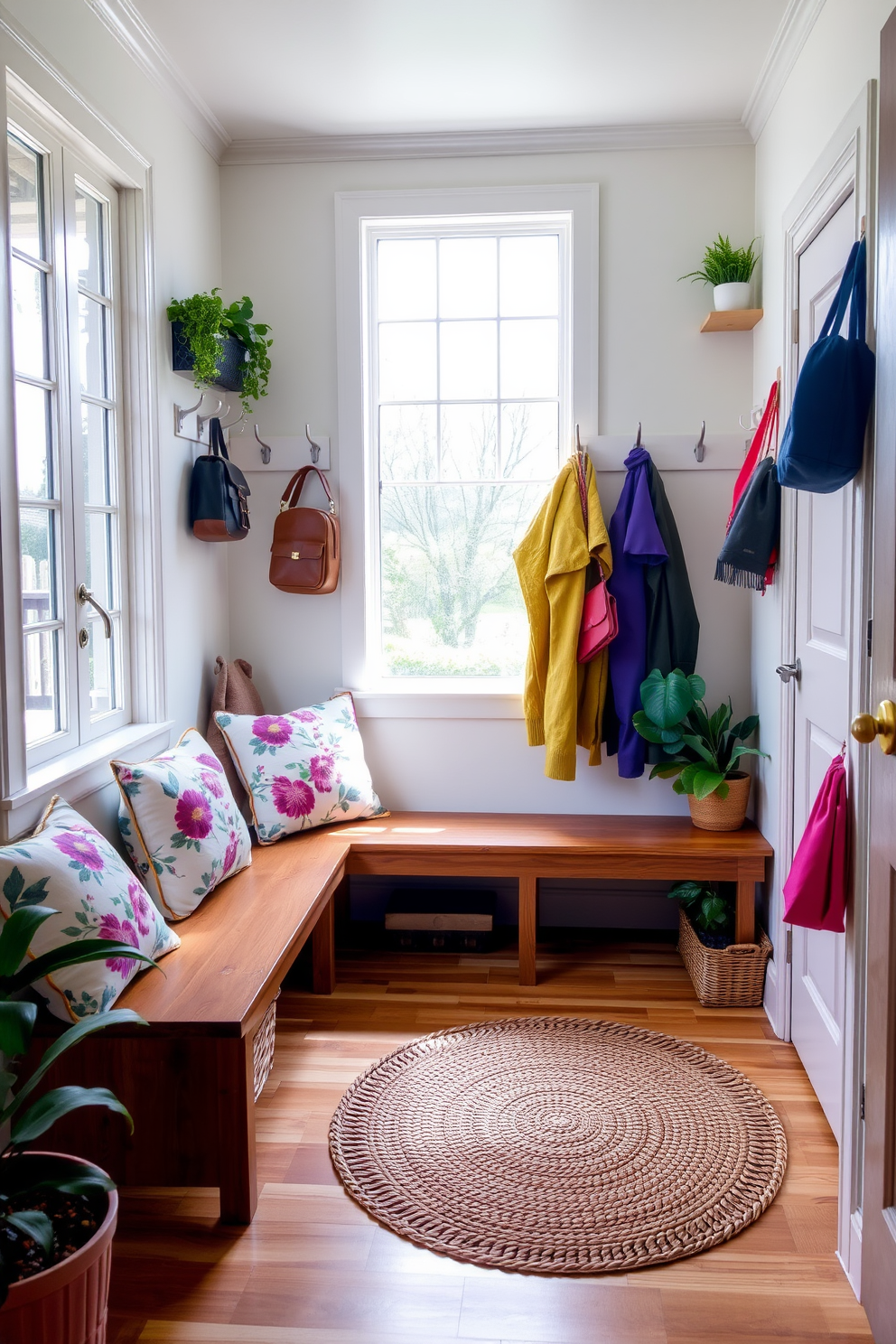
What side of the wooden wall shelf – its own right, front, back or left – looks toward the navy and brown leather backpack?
right

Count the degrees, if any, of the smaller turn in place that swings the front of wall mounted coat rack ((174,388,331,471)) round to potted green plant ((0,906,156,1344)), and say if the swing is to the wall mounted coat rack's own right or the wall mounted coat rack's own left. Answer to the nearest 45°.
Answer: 0° — it already faces it

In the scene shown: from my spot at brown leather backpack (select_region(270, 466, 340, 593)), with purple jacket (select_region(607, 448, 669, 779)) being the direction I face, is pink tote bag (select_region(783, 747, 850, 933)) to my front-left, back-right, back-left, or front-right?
front-right

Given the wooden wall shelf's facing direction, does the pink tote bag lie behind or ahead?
ahead

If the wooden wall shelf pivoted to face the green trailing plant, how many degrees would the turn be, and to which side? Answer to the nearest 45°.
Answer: approximately 45° to its right

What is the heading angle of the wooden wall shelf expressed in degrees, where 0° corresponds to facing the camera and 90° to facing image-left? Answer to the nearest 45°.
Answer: approximately 0°

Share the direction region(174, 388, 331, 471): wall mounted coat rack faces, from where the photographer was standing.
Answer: facing the viewer

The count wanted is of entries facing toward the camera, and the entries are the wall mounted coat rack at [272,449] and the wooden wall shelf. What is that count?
2
